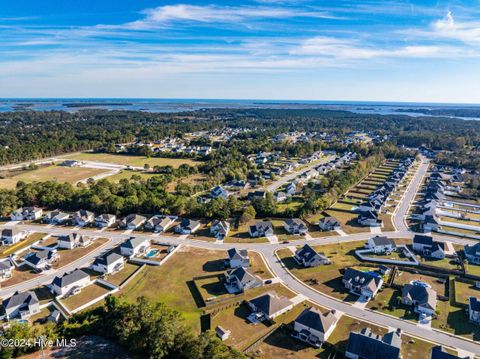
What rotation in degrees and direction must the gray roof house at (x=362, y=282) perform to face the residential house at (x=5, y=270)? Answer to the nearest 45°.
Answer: approximately 45° to its right

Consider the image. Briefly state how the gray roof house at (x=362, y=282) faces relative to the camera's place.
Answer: facing the viewer and to the left of the viewer

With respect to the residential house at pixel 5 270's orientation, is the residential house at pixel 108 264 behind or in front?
in front

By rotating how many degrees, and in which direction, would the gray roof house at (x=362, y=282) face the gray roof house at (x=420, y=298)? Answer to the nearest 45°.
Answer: approximately 135° to its left
